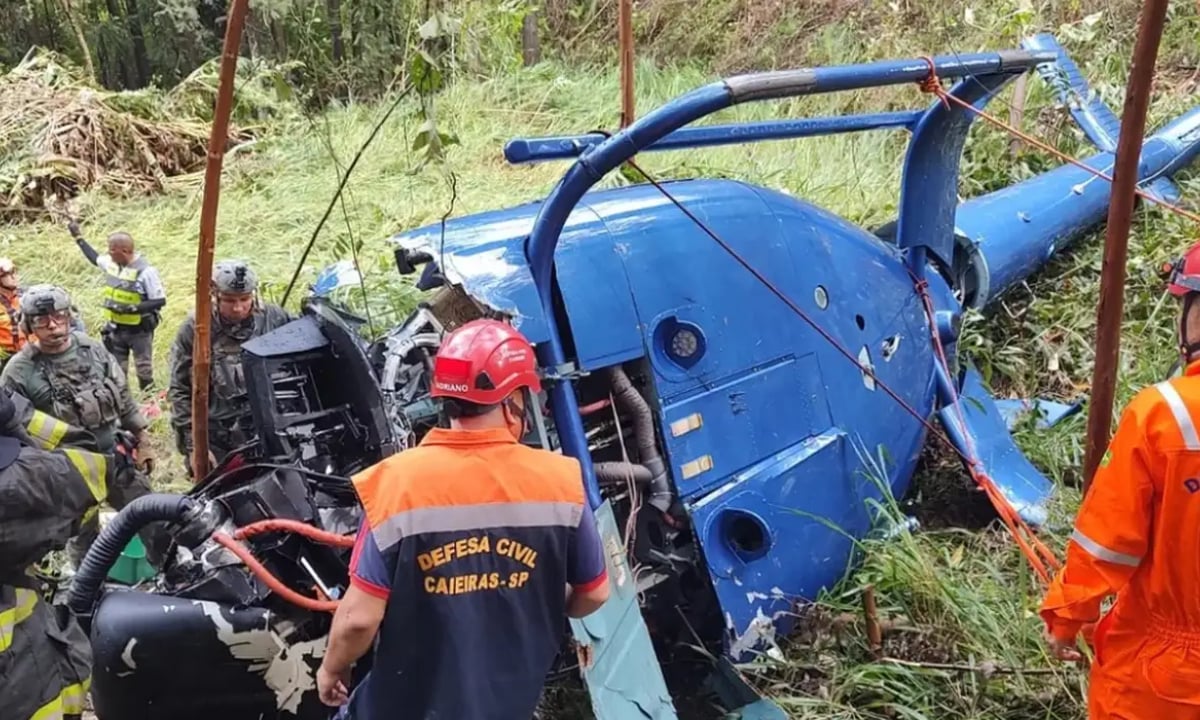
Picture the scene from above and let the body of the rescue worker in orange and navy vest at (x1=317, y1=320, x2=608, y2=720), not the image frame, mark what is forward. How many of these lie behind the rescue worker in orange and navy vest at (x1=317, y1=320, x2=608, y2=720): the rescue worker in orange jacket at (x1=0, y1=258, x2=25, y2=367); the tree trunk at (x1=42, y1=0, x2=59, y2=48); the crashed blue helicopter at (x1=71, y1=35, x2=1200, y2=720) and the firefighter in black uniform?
0

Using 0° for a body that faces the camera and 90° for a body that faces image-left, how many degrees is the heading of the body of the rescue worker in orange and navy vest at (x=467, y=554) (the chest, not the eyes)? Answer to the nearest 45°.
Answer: approximately 180°

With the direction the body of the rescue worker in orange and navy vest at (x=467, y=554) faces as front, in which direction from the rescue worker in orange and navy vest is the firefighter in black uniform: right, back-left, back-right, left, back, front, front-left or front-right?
front-left

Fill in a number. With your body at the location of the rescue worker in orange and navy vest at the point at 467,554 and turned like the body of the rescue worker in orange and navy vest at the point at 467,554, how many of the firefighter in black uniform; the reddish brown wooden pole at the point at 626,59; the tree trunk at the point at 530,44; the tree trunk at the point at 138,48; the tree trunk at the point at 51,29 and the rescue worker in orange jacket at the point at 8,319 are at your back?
0

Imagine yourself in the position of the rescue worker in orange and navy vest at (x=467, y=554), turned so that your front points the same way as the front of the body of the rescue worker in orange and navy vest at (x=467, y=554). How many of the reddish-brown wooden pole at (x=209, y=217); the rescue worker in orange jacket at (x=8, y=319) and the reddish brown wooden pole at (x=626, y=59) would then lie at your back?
0

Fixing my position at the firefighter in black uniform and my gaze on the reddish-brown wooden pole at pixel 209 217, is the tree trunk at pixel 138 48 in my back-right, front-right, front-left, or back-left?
front-left

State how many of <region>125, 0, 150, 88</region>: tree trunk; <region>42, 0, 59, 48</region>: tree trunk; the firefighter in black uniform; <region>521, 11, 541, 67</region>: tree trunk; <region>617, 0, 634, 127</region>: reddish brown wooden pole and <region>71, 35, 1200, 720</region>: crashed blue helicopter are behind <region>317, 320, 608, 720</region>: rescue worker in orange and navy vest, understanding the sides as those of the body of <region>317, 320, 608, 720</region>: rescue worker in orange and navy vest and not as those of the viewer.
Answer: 0

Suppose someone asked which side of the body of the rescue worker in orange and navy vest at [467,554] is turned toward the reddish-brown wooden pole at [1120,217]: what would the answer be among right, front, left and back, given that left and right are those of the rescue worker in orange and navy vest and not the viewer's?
right

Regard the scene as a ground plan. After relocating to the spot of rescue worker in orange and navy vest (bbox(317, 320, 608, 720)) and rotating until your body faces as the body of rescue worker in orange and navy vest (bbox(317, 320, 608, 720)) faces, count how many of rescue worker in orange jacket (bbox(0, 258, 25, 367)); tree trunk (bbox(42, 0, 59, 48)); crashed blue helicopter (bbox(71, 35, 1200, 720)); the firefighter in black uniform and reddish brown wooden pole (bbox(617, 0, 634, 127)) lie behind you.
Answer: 0

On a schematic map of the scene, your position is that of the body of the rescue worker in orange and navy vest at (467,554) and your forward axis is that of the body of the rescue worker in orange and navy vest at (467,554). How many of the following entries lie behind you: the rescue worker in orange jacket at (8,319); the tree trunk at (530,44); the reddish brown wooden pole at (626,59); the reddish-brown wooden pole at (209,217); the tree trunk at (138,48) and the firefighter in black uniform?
0

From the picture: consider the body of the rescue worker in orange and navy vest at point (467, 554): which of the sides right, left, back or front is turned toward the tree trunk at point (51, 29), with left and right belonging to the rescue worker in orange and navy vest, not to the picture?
front

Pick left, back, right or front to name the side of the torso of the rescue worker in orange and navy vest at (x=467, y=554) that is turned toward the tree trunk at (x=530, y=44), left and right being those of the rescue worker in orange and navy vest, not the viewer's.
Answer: front
